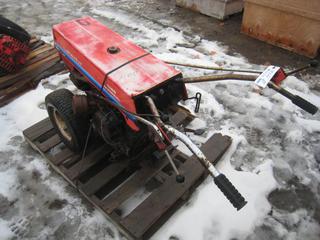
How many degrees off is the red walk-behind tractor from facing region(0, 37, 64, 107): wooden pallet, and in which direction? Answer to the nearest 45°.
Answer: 0° — it already faces it

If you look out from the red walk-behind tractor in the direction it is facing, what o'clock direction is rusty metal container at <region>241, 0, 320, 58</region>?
The rusty metal container is roughly at 3 o'clock from the red walk-behind tractor.

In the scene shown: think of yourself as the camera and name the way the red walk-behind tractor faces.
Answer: facing away from the viewer and to the left of the viewer

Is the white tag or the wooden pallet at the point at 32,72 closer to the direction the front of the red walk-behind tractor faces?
the wooden pallet

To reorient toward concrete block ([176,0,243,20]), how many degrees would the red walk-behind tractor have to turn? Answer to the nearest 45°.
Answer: approximately 90° to its right

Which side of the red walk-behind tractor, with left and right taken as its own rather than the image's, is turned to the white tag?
back
